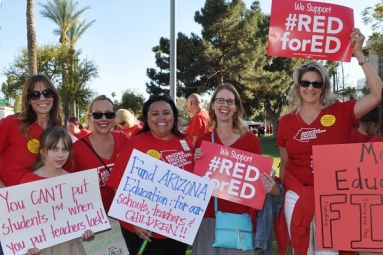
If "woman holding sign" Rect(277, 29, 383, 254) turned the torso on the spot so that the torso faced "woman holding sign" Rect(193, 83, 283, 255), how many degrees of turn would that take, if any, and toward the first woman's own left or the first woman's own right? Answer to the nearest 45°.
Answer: approximately 90° to the first woman's own right

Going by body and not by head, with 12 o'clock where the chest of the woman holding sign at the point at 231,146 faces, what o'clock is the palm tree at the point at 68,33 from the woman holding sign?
The palm tree is roughly at 5 o'clock from the woman holding sign.

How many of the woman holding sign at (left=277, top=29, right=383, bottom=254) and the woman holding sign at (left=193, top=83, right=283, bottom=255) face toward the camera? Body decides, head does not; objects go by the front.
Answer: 2

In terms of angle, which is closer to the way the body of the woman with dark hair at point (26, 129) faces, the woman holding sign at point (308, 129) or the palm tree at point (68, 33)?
the woman holding sign

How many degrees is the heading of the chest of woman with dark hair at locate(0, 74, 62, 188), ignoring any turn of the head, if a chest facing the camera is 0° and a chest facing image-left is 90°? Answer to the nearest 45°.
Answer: approximately 315°

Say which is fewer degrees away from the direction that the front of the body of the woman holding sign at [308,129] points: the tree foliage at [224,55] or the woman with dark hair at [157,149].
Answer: the woman with dark hair

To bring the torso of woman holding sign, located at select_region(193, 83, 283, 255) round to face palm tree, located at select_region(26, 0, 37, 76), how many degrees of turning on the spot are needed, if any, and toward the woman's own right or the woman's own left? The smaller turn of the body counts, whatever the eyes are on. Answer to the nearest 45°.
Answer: approximately 135° to the woman's own right

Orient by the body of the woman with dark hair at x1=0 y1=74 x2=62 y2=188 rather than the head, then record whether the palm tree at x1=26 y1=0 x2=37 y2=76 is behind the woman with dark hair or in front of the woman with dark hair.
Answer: behind

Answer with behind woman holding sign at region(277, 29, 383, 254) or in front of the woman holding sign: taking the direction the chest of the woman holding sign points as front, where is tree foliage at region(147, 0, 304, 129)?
behind

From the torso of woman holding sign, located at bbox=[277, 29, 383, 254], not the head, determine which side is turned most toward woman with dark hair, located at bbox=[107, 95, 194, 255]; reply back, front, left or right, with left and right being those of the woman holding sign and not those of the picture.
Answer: right
